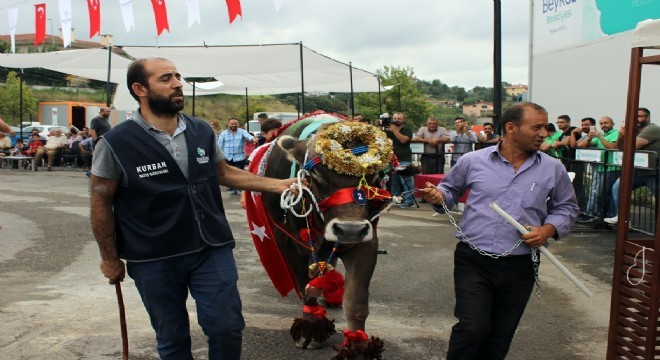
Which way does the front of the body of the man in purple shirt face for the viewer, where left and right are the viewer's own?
facing the viewer

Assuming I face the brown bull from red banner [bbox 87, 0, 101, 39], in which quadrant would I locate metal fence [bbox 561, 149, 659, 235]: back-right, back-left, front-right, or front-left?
front-left

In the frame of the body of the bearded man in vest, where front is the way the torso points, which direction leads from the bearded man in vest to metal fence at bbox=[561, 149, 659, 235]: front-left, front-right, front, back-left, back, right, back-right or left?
left

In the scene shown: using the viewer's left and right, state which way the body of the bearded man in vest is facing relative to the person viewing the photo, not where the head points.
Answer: facing the viewer and to the right of the viewer

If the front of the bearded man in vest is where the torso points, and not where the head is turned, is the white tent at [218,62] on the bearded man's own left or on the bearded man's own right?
on the bearded man's own left

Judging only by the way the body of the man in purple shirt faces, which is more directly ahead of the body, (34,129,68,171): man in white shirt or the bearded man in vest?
the bearded man in vest

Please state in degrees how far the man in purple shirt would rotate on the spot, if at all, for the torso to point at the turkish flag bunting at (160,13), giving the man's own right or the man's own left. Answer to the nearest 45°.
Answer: approximately 135° to the man's own right

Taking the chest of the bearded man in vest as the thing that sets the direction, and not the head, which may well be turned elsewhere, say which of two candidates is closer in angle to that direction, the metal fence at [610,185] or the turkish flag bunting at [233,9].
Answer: the metal fence

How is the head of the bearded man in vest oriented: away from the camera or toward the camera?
toward the camera

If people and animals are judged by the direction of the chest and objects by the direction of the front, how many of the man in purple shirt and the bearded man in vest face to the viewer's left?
0

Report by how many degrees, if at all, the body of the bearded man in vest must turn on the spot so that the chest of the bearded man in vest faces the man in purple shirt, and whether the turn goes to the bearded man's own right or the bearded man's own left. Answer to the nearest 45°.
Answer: approximately 45° to the bearded man's own left

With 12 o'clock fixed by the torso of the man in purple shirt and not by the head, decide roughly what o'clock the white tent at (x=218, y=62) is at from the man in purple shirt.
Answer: The white tent is roughly at 5 o'clock from the man in purple shirt.

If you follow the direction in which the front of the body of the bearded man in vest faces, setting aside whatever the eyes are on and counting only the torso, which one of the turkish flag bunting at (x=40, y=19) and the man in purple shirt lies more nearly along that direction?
the man in purple shirt
